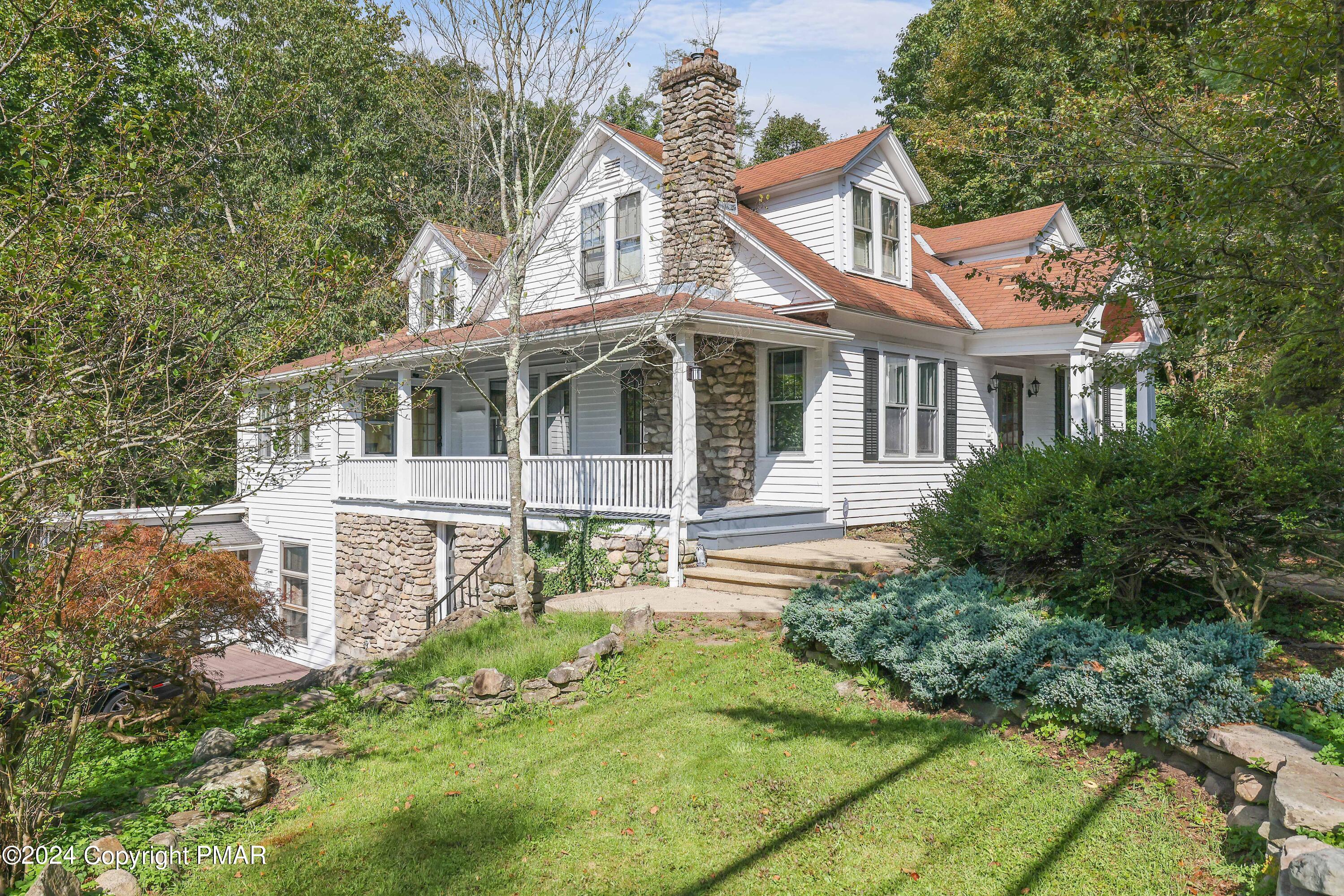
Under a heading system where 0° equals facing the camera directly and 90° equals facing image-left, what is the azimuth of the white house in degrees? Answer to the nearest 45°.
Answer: approximately 315°

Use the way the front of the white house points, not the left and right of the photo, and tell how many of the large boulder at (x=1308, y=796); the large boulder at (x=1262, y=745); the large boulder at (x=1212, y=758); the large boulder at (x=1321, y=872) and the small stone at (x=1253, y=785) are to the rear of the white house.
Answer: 0

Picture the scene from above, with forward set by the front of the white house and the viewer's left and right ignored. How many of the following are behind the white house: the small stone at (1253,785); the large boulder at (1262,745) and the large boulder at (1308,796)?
0

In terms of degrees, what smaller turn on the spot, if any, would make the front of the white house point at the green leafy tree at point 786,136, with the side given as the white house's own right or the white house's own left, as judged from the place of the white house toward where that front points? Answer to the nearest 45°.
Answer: approximately 135° to the white house's own left

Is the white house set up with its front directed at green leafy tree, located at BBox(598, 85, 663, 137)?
no

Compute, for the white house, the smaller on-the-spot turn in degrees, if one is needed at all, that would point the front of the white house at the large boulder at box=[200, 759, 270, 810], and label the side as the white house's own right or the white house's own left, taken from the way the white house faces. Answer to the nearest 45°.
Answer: approximately 45° to the white house's own right

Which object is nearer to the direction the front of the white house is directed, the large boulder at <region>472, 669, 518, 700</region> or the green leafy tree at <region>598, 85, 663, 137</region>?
the large boulder

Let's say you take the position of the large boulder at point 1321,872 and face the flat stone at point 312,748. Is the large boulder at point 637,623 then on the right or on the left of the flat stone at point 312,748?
right

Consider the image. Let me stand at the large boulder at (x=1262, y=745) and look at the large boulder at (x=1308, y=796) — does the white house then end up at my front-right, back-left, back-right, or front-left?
back-right

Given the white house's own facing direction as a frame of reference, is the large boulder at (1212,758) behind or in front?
in front

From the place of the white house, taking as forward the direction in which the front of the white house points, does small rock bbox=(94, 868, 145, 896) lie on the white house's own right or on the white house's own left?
on the white house's own right

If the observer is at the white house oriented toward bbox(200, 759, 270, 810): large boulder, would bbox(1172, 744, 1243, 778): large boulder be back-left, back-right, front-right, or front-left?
front-left

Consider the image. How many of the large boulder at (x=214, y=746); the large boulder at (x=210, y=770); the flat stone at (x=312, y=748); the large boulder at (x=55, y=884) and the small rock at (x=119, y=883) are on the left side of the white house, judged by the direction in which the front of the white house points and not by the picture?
0

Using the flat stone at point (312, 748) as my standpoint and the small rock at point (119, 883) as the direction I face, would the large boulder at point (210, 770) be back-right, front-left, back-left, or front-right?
front-right

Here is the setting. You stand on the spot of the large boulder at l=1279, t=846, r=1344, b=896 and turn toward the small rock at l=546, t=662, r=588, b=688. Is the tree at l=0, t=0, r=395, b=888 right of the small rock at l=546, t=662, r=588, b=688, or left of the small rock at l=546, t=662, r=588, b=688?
left

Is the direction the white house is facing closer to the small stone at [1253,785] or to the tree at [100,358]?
the small stone
